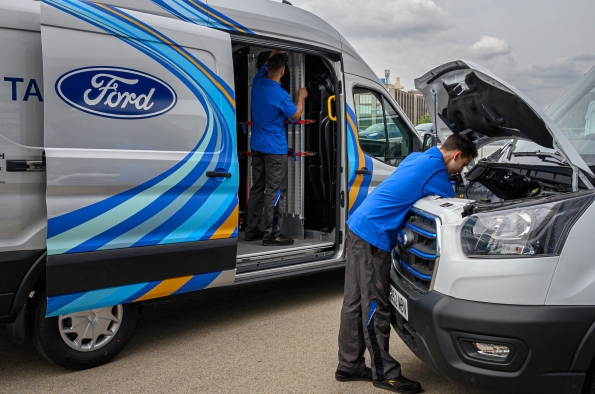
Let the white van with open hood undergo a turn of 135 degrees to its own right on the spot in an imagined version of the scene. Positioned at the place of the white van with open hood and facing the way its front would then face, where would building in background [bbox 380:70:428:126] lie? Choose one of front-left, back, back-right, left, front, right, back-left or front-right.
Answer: front

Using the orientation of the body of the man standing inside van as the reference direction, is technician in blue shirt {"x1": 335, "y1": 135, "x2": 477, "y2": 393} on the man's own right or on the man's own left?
on the man's own right

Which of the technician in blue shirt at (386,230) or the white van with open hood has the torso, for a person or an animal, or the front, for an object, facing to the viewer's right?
the technician in blue shirt

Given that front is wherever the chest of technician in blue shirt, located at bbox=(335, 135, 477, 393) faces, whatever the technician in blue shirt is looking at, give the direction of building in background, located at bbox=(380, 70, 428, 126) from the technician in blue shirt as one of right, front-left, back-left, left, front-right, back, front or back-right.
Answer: left

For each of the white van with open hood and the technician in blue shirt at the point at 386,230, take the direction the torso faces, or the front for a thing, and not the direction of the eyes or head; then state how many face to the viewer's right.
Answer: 1

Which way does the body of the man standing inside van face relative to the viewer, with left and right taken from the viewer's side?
facing away from the viewer and to the right of the viewer

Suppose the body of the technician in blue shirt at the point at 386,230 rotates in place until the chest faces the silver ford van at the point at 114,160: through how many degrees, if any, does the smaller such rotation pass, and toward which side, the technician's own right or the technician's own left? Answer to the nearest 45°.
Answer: approximately 180°

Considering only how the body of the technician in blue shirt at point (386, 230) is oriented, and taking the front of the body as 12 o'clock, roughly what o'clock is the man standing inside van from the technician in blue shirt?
The man standing inside van is roughly at 8 o'clock from the technician in blue shirt.

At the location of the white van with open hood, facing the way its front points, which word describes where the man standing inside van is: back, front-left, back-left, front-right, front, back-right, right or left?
right

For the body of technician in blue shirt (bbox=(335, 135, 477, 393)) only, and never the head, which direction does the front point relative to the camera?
to the viewer's right

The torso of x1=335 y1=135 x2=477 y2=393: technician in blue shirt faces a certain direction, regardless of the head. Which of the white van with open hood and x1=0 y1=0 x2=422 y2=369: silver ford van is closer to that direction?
the white van with open hood

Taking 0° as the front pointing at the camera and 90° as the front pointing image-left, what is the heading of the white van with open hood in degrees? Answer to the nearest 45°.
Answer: approximately 45°

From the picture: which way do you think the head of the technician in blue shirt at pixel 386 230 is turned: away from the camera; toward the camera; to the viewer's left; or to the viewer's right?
to the viewer's right
